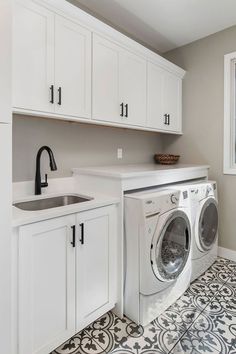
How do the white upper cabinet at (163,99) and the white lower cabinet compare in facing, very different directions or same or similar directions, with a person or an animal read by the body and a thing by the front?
same or similar directions

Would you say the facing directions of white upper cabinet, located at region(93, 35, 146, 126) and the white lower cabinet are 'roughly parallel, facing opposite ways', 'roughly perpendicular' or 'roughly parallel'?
roughly parallel

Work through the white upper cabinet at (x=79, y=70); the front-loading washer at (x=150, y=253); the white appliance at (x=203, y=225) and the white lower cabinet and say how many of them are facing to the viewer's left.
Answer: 0

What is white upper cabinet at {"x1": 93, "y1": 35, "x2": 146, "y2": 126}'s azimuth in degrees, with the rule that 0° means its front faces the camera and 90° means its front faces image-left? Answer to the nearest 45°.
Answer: approximately 315°

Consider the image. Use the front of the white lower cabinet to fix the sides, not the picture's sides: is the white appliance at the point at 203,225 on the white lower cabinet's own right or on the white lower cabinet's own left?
on the white lower cabinet's own left

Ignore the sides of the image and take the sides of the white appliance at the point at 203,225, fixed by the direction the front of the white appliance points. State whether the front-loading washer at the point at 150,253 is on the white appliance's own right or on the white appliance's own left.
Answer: on the white appliance's own right

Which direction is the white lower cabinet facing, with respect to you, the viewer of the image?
facing the viewer and to the right of the viewer

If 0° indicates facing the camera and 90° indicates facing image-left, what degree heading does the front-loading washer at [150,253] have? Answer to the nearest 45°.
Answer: approximately 315°

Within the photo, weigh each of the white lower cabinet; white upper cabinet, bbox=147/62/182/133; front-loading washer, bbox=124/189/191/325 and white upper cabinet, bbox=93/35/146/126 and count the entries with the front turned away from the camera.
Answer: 0

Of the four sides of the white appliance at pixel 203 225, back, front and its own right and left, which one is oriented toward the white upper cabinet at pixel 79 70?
right

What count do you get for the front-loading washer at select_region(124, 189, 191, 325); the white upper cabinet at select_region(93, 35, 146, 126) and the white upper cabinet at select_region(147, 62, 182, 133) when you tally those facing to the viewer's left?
0

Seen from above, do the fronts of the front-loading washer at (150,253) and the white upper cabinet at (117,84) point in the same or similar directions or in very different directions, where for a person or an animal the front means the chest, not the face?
same or similar directions

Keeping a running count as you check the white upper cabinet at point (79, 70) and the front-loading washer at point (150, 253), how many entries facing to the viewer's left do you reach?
0

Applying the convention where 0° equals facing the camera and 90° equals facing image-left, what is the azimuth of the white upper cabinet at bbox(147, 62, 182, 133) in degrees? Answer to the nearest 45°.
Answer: approximately 315°

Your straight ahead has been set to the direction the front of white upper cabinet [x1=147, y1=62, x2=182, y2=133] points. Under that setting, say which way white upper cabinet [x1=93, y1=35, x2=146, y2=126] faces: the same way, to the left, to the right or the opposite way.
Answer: the same way

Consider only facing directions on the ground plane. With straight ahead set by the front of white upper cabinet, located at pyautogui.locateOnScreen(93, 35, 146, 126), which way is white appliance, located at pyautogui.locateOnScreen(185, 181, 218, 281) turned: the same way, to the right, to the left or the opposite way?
the same way

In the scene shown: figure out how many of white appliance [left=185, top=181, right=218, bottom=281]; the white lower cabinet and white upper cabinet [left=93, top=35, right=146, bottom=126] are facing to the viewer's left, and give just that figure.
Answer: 0

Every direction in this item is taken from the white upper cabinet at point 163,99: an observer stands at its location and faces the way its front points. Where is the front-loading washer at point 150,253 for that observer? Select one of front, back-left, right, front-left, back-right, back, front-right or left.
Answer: front-right

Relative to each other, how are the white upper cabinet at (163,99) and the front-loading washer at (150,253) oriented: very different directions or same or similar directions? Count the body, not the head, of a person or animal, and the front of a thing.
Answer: same or similar directions
